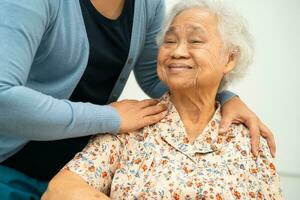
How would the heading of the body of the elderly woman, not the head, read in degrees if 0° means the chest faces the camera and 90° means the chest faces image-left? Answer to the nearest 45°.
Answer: approximately 0°

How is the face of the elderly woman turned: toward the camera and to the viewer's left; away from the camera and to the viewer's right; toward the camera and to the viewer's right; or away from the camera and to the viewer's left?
toward the camera and to the viewer's left
